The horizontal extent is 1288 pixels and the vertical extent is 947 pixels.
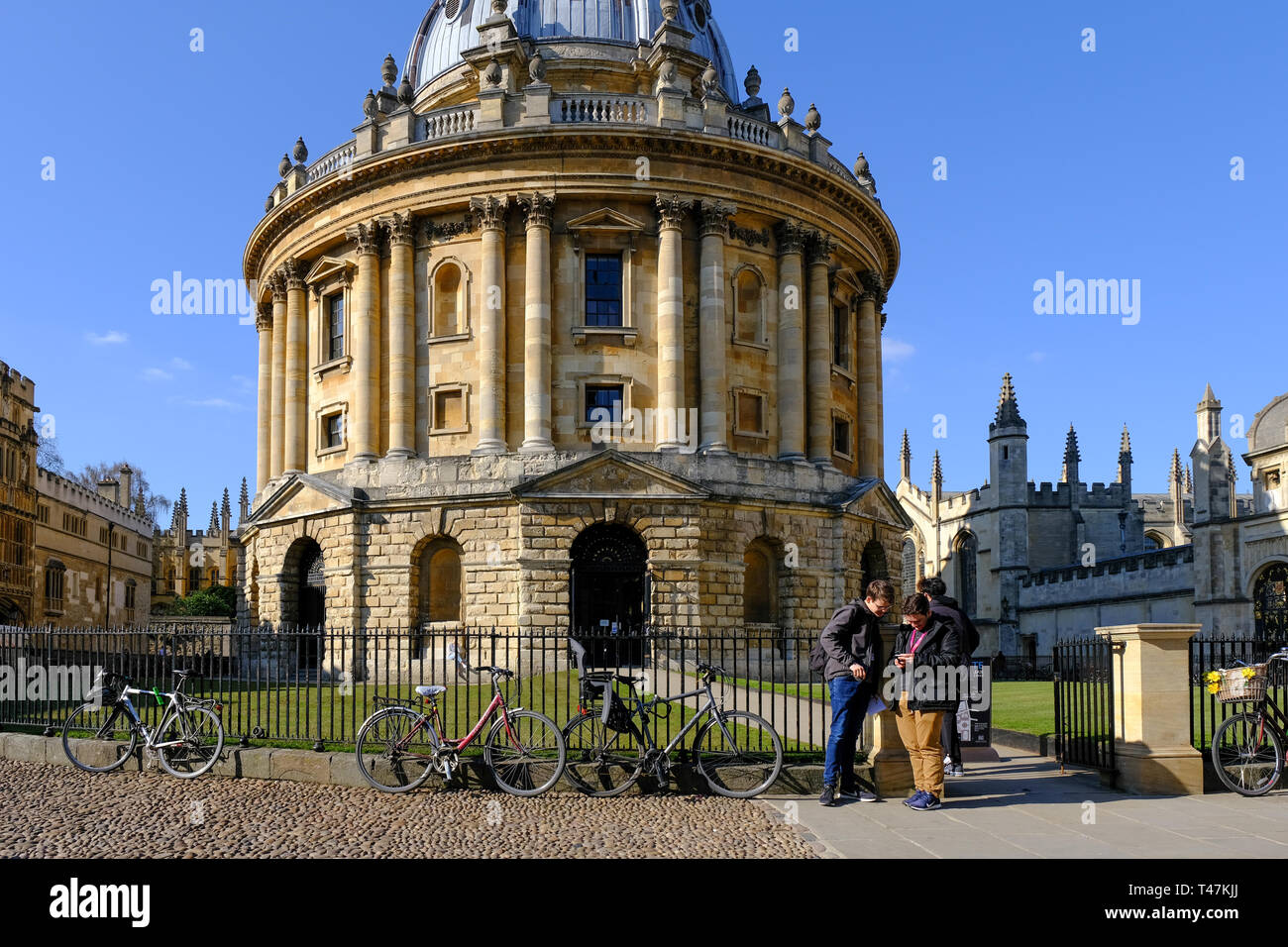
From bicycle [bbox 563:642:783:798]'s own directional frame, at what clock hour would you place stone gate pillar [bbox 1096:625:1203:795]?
The stone gate pillar is roughly at 12 o'clock from the bicycle.

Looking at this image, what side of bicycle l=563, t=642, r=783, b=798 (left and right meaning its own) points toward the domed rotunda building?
left

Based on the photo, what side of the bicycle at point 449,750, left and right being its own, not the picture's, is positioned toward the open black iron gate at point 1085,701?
front

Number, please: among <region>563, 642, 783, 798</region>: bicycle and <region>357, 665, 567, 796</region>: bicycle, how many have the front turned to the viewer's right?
2

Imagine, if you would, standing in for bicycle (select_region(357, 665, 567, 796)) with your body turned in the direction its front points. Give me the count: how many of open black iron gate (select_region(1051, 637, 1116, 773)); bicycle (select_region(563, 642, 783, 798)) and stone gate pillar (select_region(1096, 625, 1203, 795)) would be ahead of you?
3

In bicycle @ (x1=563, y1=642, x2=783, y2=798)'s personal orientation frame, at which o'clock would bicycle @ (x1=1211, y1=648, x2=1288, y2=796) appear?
bicycle @ (x1=1211, y1=648, x2=1288, y2=796) is roughly at 12 o'clock from bicycle @ (x1=563, y1=642, x2=783, y2=798).

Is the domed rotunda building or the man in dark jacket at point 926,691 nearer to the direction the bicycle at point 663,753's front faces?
the man in dark jacket

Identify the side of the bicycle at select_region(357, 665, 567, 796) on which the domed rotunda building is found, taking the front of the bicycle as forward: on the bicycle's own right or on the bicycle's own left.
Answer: on the bicycle's own left

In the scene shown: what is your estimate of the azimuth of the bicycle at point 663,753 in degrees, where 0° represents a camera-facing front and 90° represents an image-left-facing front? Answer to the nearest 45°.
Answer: approximately 270°

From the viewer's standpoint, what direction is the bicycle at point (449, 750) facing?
to the viewer's right
